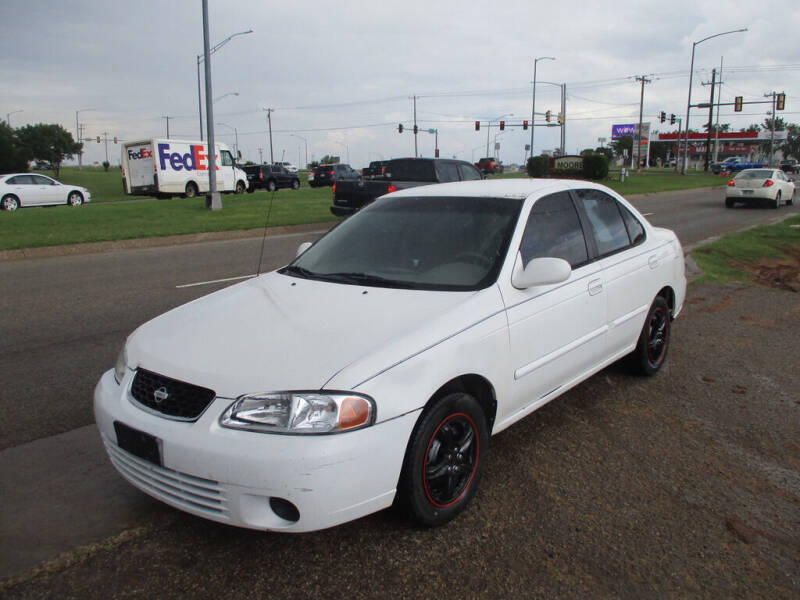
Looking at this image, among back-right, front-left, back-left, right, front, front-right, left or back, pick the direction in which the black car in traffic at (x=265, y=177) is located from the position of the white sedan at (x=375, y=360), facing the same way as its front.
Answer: back-right

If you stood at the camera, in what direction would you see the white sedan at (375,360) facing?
facing the viewer and to the left of the viewer

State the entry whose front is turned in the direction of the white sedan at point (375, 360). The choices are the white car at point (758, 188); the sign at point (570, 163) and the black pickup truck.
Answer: the sign

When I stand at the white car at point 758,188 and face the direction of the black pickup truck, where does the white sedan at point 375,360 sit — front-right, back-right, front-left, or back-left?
front-left

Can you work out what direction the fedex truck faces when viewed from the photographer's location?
facing away from the viewer and to the right of the viewer

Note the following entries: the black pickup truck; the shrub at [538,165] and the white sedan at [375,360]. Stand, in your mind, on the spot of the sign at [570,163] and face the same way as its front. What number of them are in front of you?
2

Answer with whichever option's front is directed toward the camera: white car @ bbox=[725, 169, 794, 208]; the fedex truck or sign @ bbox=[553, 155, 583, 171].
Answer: the sign

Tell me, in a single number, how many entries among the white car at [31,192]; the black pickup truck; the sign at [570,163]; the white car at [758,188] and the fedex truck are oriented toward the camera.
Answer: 1

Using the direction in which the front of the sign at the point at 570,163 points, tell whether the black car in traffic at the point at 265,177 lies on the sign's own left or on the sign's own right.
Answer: on the sign's own right

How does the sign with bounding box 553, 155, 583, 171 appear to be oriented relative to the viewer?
toward the camera

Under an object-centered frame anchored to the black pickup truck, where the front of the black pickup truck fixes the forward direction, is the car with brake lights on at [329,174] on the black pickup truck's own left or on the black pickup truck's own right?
on the black pickup truck's own left

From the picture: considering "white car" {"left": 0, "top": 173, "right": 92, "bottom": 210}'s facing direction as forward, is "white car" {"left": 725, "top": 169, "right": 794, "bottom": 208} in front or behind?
in front

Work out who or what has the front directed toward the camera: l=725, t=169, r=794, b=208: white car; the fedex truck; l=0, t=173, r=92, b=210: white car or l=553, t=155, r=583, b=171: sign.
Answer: the sign

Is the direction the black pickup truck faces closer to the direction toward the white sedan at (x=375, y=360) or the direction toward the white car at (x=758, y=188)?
the white car

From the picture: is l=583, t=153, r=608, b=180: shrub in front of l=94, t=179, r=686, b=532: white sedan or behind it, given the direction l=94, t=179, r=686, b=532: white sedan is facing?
behind

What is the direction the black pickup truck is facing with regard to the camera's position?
facing away from the viewer and to the right of the viewer

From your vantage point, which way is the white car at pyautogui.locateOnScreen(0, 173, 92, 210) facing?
to the viewer's right
